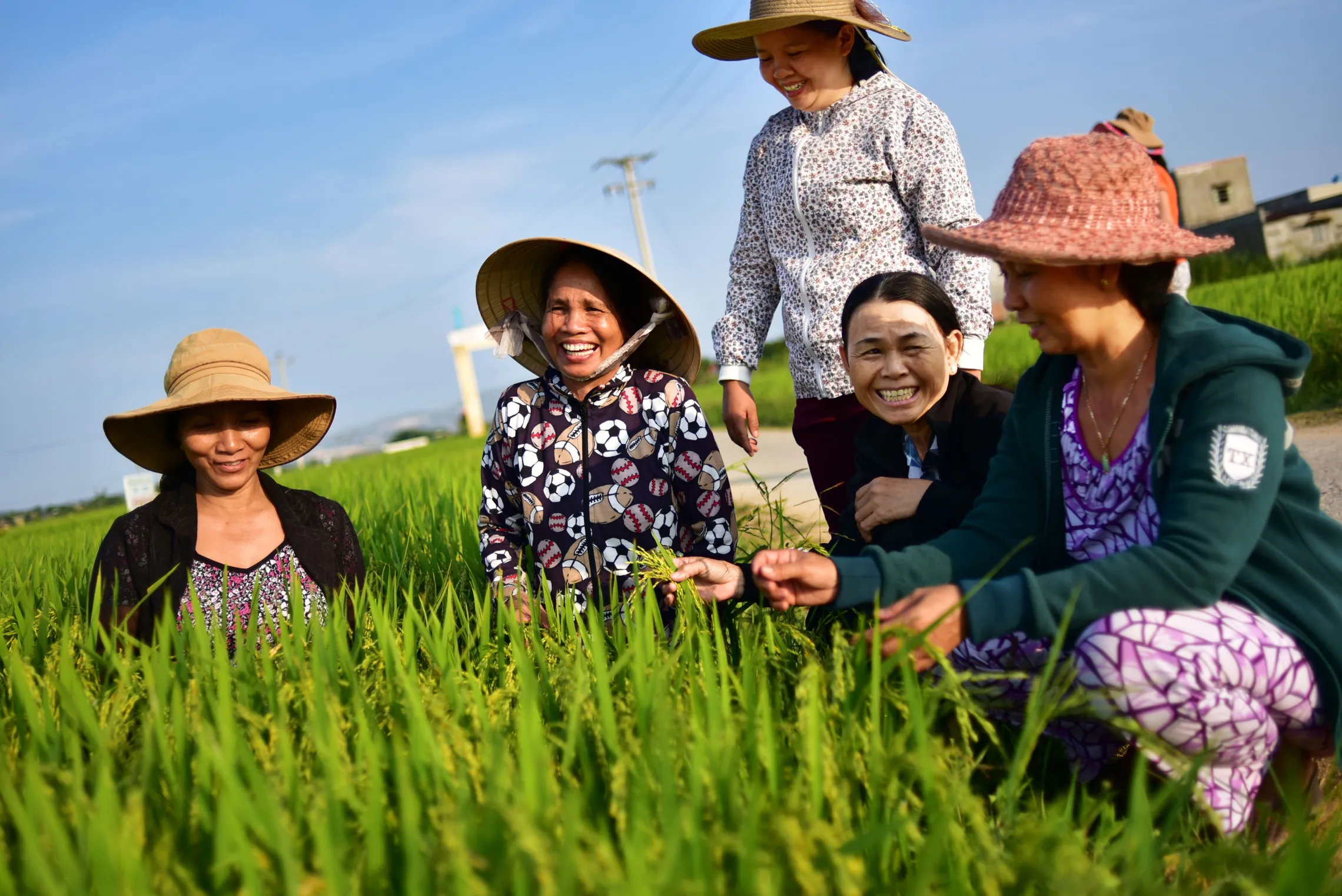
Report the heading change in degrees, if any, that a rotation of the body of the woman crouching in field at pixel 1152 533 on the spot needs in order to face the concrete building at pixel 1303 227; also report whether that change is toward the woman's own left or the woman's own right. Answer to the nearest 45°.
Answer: approximately 135° to the woman's own right

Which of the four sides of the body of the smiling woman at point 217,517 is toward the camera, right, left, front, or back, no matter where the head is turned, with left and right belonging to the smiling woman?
front

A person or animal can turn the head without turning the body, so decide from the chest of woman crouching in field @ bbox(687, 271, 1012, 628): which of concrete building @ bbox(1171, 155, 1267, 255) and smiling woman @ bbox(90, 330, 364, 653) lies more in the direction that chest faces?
the smiling woman

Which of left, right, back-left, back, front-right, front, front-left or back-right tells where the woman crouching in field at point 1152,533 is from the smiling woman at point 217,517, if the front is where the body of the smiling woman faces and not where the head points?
front-left

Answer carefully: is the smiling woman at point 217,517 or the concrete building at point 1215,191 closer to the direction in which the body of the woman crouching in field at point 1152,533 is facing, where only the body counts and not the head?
the smiling woman

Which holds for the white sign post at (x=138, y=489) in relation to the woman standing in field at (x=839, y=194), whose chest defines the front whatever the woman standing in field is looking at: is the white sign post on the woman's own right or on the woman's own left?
on the woman's own right

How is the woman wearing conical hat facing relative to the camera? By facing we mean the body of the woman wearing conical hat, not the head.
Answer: toward the camera

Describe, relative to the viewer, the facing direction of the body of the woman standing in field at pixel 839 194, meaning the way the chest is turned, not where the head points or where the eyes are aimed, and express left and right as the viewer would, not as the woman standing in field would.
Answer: facing the viewer and to the left of the viewer

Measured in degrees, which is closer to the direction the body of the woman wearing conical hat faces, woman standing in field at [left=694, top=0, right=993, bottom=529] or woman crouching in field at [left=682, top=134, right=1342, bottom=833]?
the woman crouching in field

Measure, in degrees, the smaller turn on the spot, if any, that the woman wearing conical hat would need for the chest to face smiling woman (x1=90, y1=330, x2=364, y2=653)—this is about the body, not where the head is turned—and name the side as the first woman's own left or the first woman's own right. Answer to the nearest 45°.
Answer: approximately 90° to the first woman's own right

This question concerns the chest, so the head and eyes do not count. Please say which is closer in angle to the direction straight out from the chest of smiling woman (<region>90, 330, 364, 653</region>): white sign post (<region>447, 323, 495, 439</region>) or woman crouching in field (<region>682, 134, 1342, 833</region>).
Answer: the woman crouching in field

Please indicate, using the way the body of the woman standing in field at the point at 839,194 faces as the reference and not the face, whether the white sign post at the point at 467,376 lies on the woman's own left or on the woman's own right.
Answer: on the woman's own right
